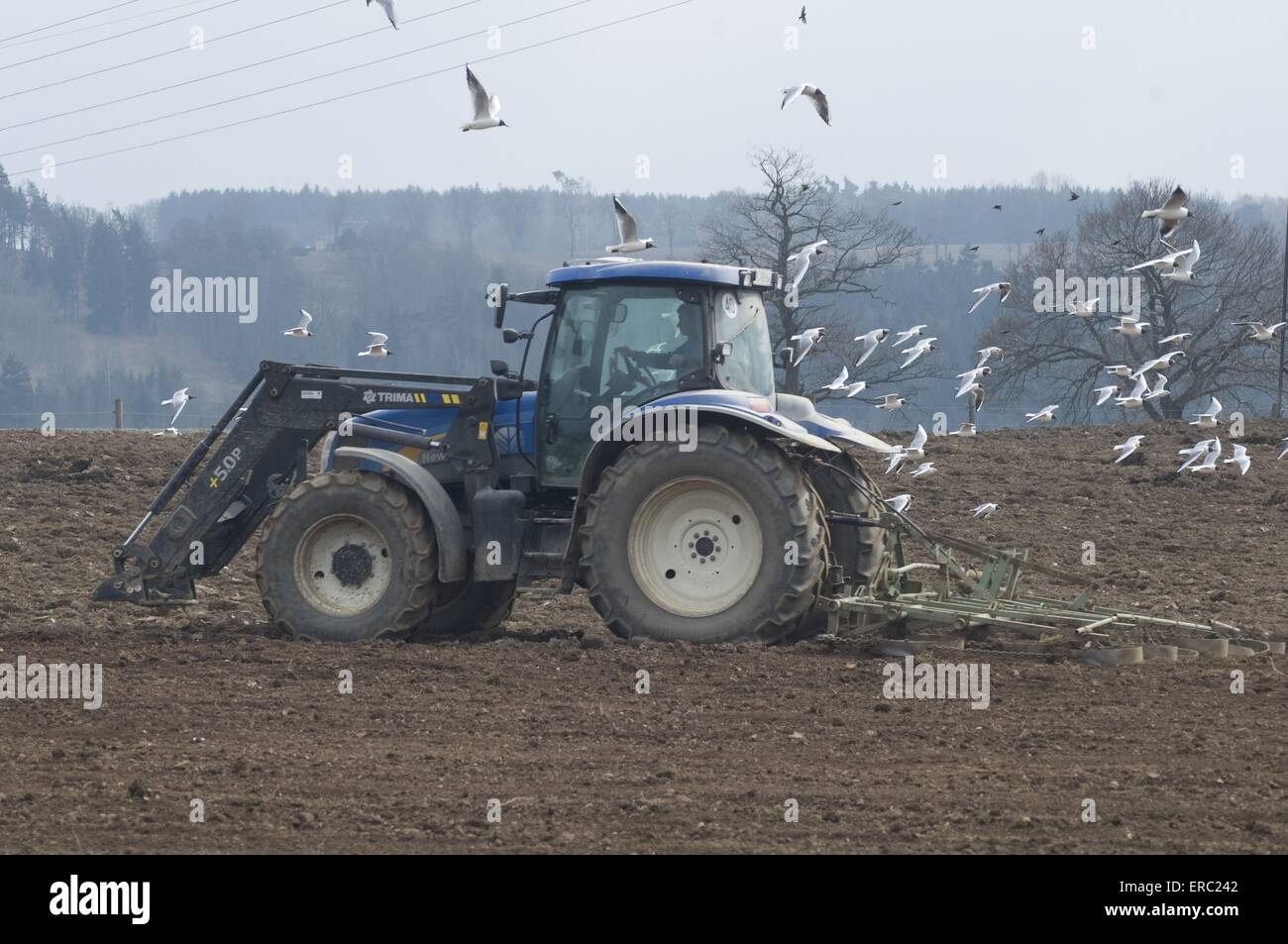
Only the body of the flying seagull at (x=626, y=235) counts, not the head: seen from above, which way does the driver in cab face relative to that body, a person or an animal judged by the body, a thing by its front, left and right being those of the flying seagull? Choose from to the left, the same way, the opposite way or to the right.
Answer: the opposite way

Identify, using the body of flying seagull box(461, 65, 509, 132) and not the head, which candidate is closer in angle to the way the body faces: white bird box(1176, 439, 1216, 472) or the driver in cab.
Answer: the white bird

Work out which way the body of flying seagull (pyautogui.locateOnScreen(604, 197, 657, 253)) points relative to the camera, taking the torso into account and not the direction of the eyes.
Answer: to the viewer's right

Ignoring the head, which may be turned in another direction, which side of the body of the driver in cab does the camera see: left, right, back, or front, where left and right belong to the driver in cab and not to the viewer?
left

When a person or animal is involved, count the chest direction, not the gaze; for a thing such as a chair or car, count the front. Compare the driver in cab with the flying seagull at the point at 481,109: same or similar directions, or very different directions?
very different directions

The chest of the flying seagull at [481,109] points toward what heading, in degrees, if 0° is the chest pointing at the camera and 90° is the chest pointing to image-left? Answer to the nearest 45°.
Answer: approximately 270°

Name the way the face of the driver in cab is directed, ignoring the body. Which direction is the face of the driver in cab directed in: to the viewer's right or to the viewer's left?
to the viewer's left

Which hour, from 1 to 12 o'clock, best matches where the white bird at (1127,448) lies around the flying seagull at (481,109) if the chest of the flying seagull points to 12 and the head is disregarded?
The white bird is roughly at 11 o'clock from the flying seagull.

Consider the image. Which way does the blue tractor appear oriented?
to the viewer's left

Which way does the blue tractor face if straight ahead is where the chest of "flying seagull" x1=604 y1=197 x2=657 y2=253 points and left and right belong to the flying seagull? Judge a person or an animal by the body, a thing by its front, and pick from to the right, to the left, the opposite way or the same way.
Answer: the opposite way

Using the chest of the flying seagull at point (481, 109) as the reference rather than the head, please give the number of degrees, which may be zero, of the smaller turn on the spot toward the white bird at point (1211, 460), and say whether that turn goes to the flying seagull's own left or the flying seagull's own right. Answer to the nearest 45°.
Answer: approximately 45° to the flying seagull's own left
